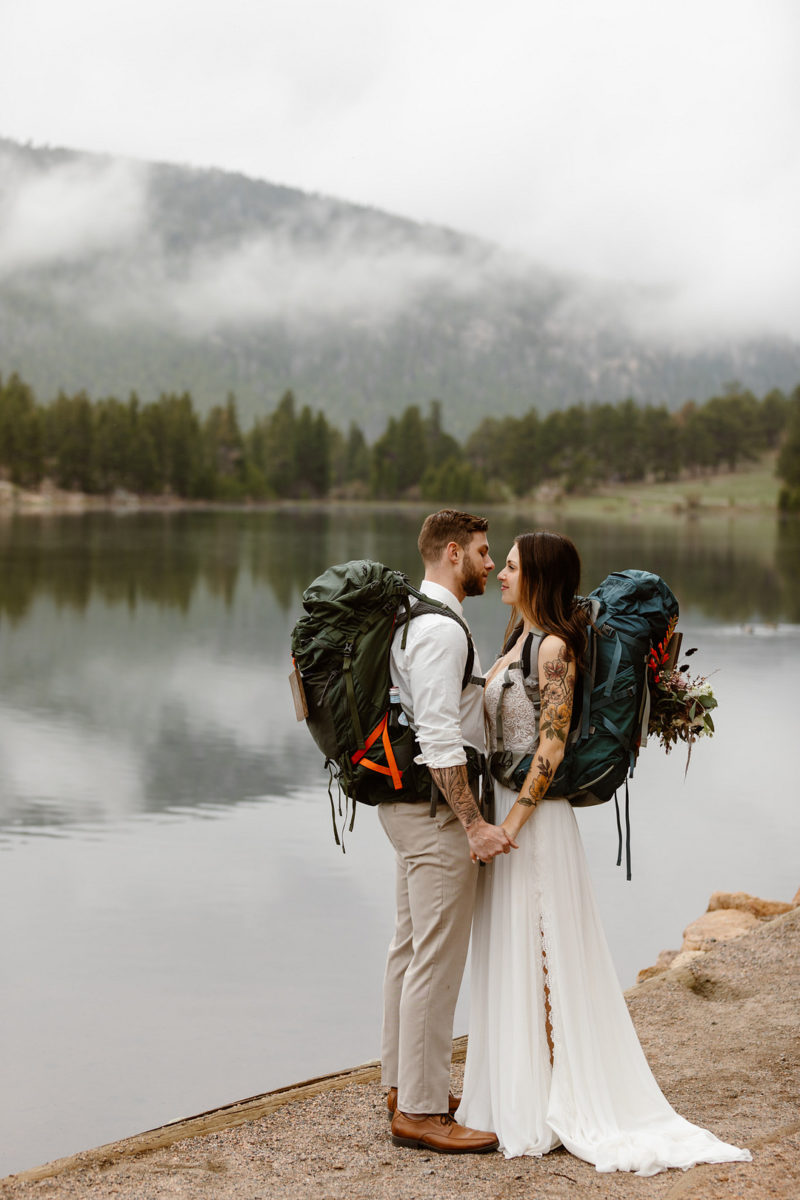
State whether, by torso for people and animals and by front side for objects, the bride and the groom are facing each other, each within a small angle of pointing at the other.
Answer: yes

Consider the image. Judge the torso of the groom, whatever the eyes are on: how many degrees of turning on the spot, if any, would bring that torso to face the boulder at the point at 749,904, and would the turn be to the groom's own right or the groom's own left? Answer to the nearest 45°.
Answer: approximately 45° to the groom's own left

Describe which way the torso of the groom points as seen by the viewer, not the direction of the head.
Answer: to the viewer's right

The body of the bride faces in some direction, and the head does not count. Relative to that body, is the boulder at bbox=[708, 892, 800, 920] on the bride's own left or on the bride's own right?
on the bride's own right

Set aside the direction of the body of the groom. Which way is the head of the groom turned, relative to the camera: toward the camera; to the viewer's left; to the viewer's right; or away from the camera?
to the viewer's right

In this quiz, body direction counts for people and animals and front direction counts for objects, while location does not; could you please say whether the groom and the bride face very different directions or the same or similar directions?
very different directions

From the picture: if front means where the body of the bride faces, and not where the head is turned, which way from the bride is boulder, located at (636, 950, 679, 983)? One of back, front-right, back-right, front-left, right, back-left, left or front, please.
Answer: right

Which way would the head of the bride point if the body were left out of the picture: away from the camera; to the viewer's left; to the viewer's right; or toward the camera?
to the viewer's left

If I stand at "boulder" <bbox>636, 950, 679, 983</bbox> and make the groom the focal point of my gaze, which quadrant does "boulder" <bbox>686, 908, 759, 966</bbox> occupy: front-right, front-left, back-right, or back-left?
back-left

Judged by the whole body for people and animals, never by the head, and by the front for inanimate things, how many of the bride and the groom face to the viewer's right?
1

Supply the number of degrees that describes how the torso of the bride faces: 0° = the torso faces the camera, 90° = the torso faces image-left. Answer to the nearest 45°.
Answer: approximately 90°
